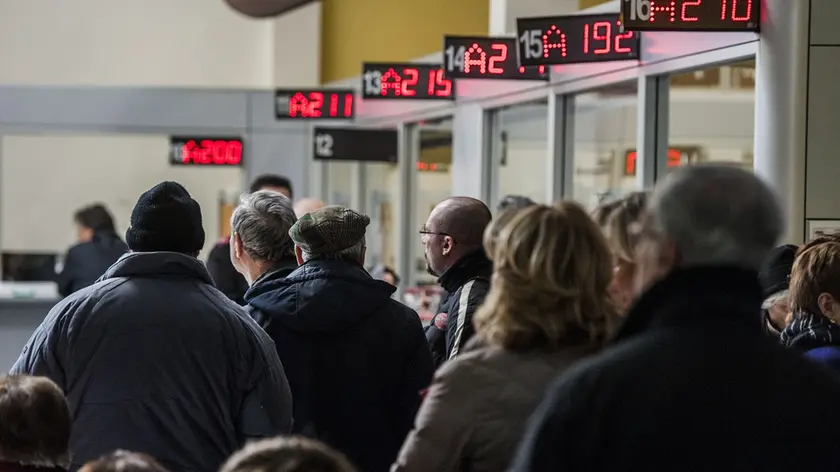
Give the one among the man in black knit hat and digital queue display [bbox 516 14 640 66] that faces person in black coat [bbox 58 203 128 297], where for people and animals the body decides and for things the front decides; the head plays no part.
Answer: the man in black knit hat

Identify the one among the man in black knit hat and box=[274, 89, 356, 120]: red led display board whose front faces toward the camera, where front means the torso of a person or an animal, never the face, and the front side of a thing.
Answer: the red led display board

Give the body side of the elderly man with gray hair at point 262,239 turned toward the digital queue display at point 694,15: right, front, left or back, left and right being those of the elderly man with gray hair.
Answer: right

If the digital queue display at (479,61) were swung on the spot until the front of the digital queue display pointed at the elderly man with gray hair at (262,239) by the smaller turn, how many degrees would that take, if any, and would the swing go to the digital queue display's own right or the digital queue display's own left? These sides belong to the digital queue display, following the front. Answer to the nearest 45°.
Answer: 0° — it already faces them

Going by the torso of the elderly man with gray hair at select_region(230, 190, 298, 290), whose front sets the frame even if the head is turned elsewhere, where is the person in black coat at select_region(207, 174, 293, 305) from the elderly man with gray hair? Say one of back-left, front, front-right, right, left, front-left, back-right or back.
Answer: front-right

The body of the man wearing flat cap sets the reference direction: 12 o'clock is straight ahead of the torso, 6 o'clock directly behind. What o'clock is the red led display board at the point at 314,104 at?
The red led display board is roughly at 12 o'clock from the man wearing flat cap.

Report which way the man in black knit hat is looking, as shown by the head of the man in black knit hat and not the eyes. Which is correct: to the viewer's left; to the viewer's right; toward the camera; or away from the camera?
away from the camera

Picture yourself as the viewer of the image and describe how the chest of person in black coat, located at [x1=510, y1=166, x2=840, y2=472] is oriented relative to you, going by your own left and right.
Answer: facing away from the viewer and to the left of the viewer

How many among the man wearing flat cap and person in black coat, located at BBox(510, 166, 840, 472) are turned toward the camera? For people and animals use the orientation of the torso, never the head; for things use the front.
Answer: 0

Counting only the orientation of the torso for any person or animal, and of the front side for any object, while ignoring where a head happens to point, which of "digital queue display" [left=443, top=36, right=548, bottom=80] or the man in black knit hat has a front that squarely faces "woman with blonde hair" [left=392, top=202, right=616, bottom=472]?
the digital queue display

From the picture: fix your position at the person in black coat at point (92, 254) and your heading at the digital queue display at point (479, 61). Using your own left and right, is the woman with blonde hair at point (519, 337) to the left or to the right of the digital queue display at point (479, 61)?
right

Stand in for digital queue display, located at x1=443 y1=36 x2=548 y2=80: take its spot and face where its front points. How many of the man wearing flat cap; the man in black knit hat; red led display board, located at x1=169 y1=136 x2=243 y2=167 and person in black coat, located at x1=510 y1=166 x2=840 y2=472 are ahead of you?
3

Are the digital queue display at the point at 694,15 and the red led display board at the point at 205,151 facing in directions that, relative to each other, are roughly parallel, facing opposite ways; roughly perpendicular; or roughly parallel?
roughly parallel

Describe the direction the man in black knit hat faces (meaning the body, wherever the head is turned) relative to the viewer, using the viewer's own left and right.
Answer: facing away from the viewer

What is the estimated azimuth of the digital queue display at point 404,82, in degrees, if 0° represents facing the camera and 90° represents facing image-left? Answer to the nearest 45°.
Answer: approximately 0°

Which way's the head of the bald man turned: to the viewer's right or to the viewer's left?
to the viewer's left

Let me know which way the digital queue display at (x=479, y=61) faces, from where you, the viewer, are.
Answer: facing the viewer

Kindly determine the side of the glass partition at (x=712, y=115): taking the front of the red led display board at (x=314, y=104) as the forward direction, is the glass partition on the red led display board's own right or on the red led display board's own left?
on the red led display board's own left

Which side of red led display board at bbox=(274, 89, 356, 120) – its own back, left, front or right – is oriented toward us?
front

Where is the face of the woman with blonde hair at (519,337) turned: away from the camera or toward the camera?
away from the camera

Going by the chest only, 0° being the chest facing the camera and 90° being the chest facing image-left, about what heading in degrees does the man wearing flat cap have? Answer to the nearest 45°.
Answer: approximately 180°

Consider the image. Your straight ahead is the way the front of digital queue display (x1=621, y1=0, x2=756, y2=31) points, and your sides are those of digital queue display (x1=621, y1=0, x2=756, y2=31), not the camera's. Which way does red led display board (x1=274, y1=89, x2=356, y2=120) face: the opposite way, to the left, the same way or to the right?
the same way

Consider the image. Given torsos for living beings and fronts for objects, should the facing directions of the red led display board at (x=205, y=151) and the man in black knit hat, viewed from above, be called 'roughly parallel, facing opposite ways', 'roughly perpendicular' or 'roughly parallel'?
roughly parallel, facing opposite ways
